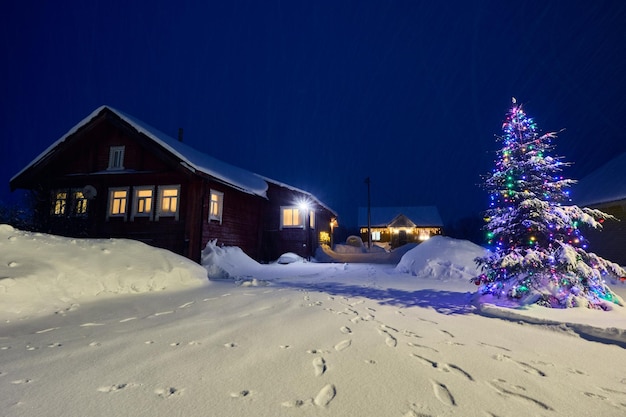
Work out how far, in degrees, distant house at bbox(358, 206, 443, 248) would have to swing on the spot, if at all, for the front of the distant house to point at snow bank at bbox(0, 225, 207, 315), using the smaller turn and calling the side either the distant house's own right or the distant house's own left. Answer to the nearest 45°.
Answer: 0° — it already faces it

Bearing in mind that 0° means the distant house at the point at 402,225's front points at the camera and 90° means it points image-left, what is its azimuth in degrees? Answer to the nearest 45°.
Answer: approximately 0°

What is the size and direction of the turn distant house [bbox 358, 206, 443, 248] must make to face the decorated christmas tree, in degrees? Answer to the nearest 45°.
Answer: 0° — it already faces it

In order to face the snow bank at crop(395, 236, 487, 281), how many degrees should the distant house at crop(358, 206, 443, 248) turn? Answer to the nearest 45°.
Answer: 0° — it already faces it

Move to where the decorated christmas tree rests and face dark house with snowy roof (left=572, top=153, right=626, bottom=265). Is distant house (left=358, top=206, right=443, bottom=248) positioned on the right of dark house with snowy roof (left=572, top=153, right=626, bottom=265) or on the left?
left
